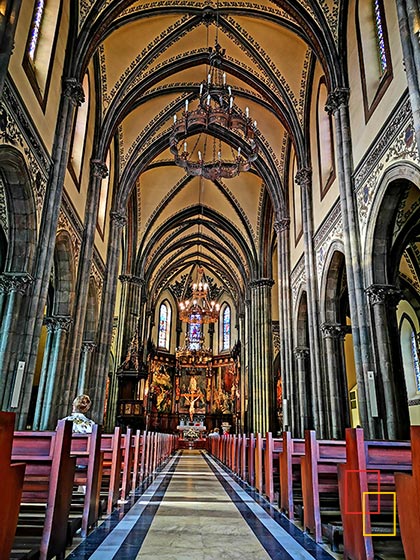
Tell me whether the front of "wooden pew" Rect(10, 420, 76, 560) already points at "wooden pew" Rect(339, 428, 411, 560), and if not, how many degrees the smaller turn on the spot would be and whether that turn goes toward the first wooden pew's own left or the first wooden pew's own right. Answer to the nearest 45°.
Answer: approximately 90° to the first wooden pew's own right

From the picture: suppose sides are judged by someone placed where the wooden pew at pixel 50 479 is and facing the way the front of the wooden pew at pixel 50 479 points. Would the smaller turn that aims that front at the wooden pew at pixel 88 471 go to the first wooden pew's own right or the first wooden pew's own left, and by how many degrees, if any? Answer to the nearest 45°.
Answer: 0° — it already faces it

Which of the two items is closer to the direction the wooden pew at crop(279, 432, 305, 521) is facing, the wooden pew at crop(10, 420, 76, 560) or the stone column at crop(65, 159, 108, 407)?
the stone column

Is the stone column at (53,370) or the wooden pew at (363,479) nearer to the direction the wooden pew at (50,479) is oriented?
the stone column

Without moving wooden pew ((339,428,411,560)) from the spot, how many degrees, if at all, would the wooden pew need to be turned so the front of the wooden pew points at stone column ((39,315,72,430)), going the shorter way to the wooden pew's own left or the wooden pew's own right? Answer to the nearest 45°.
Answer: approximately 45° to the wooden pew's own left

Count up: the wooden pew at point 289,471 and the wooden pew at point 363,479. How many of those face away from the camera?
2

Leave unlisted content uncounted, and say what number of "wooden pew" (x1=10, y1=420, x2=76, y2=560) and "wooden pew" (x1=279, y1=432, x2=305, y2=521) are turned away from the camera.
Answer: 2

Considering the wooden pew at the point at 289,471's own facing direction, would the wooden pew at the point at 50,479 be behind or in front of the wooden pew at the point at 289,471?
behind

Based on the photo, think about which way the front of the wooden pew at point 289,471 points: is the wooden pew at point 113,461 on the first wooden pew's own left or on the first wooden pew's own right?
on the first wooden pew's own left

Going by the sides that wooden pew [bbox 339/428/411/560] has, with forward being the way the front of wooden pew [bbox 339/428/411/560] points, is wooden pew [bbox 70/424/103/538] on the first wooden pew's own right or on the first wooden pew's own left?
on the first wooden pew's own left

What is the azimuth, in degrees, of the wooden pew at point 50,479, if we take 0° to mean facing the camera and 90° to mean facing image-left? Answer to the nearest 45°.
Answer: approximately 180°

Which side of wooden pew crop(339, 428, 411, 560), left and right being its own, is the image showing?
back

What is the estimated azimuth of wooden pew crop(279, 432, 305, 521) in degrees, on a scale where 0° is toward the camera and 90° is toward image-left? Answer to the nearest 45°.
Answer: approximately 180°
